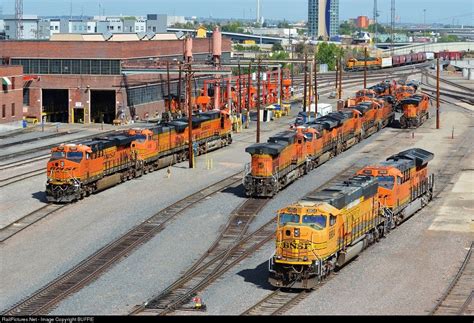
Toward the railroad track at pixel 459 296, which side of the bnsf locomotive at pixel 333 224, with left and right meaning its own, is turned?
left

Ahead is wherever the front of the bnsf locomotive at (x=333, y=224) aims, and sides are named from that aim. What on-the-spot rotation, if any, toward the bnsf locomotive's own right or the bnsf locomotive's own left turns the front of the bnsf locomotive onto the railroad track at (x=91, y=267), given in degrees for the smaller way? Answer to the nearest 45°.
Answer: approximately 45° to the bnsf locomotive's own right

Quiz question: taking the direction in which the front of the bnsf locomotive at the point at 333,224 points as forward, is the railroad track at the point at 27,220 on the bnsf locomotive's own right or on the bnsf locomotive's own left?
on the bnsf locomotive's own right

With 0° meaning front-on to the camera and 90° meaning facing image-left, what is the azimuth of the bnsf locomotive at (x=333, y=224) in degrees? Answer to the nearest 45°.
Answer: approximately 45°
